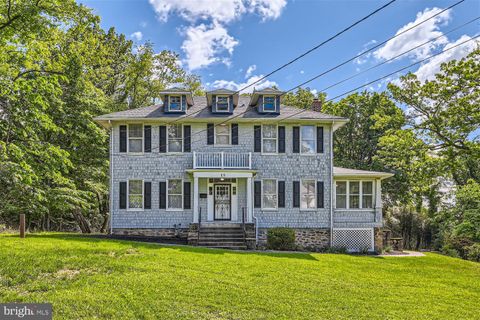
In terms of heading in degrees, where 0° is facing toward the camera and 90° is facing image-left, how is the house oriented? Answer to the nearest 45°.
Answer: approximately 0°
